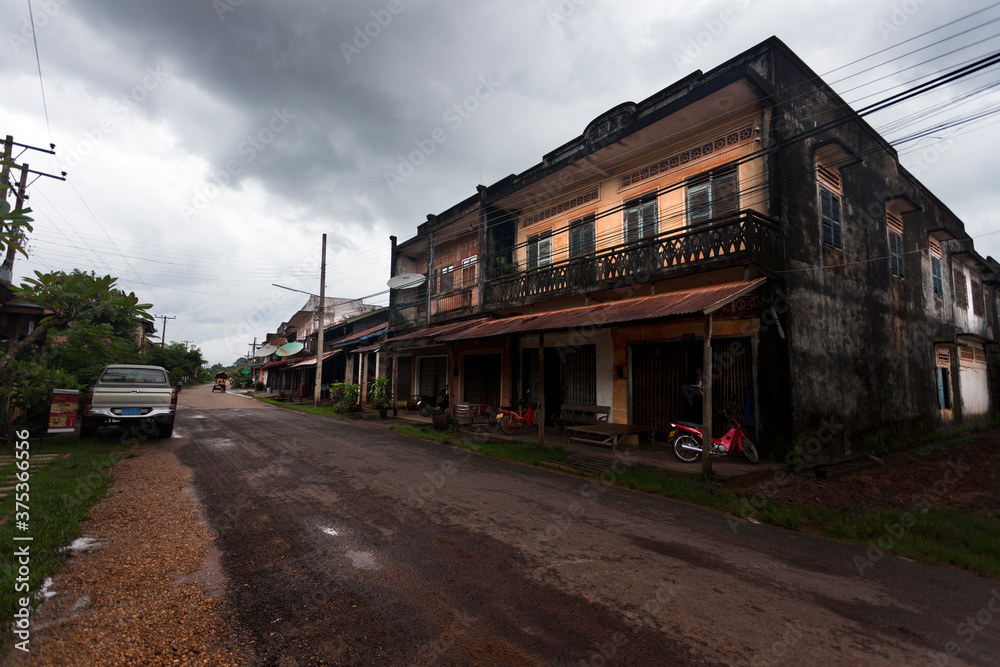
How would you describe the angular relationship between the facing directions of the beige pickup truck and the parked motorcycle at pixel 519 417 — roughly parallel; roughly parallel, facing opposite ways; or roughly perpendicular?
roughly perpendicular

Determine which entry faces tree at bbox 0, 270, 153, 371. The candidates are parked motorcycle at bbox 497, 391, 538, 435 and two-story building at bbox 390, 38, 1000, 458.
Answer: the two-story building

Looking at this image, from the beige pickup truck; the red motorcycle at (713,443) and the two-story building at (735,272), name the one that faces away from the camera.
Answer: the beige pickup truck

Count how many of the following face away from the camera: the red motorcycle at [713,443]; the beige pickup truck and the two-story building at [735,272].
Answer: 1

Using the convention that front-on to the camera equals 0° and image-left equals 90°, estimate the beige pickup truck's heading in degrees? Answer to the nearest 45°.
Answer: approximately 180°

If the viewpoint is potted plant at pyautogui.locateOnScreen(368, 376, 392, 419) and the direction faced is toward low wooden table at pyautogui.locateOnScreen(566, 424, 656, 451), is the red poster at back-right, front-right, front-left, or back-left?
front-right

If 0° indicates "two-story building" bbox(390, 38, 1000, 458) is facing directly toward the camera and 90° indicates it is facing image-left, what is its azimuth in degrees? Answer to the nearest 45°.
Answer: approximately 45°

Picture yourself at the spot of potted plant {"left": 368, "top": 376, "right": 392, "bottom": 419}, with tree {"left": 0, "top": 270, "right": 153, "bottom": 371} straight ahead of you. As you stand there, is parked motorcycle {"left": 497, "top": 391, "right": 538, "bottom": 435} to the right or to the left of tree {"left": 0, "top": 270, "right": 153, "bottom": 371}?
left

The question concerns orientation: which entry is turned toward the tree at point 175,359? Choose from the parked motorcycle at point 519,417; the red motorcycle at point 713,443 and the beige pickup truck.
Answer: the beige pickup truck

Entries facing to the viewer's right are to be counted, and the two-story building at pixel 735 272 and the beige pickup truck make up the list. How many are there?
0

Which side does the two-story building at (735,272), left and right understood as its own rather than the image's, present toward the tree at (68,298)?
front
